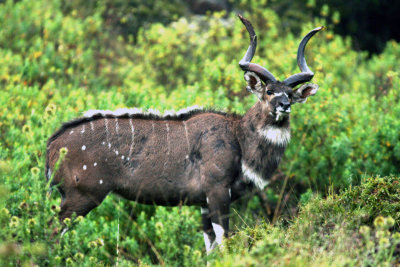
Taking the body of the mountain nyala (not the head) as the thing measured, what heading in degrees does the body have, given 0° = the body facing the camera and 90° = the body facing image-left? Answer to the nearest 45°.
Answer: approximately 270°

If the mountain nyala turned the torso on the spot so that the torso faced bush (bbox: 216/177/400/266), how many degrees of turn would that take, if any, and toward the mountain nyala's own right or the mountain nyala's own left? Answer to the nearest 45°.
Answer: approximately 45° to the mountain nyala's own right
